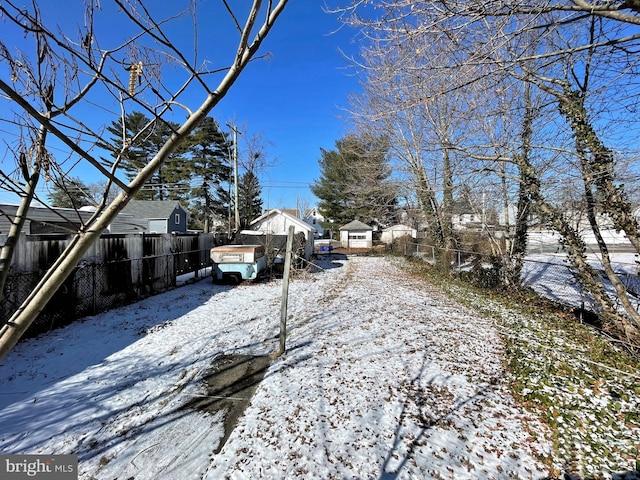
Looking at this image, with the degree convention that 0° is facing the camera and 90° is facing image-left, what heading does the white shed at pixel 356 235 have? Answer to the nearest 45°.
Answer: approximately 0°

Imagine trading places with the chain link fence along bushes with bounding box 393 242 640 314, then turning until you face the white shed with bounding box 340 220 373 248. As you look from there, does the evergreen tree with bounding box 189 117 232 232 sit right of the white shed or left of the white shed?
left

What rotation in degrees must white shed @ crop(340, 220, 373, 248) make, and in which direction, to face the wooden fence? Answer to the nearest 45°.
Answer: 0° — it already faces it

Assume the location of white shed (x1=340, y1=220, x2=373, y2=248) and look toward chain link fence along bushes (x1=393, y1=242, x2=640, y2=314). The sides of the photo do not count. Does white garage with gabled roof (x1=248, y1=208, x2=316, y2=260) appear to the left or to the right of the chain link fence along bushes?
right

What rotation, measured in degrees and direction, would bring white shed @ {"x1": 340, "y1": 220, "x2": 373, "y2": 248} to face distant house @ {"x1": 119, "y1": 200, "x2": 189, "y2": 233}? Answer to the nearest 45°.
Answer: approximately 45° to its right

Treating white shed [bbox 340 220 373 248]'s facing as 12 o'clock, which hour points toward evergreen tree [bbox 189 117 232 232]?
The evergreen tree is roughly at 2 o'clock from the white shed.

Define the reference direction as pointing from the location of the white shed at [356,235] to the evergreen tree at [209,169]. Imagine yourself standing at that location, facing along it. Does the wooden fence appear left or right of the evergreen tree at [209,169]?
left

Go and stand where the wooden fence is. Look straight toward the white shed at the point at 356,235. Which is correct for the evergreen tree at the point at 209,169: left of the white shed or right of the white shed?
left
